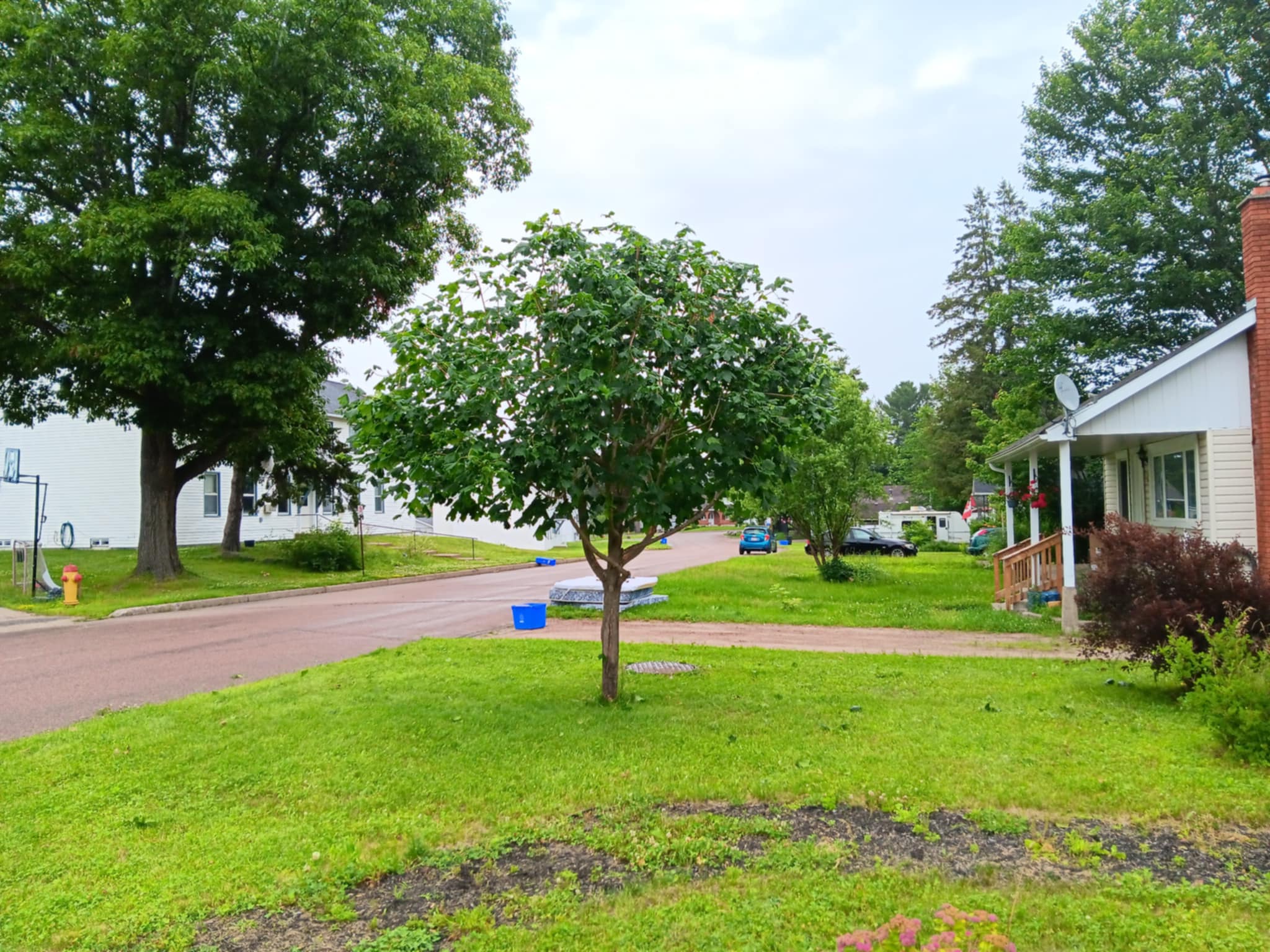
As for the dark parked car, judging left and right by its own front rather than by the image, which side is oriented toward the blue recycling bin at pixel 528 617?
right

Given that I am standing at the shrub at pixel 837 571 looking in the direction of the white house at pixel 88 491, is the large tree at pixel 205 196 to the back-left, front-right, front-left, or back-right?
front-left

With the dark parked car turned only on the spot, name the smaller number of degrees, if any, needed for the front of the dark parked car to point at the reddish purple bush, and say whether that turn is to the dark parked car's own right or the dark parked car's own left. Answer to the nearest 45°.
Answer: approximately 90° to the dark parked car's own right

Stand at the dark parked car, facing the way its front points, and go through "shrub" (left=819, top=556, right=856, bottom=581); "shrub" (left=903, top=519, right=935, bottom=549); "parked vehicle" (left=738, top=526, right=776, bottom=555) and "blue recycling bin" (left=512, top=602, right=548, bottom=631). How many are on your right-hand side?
2

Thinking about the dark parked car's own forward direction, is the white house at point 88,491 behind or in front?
behind

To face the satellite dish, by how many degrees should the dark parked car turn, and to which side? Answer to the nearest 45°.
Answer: approximately 90° to its right

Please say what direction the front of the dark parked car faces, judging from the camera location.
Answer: facing to the right of the viewer

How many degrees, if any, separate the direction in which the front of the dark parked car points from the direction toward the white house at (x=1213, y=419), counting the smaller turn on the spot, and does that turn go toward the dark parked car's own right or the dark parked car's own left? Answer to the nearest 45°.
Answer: approximately 90° to the dark parked car's own right

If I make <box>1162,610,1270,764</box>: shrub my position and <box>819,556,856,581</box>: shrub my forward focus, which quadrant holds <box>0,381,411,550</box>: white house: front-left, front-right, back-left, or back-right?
front-left

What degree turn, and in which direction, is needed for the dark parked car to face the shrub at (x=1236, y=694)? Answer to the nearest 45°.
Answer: approximately 90° to its right

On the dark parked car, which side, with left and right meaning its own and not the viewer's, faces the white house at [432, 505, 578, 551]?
back

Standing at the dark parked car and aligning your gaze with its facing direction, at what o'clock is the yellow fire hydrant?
The yellow fire hydrant is roughly at 4 o'clock from the dark parked car.

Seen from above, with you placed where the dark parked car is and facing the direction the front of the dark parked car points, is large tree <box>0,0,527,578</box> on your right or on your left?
on your right

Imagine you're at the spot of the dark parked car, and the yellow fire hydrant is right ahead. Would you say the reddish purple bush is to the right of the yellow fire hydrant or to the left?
left

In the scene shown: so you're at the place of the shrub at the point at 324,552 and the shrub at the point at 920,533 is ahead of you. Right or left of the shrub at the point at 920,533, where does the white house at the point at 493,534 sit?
left

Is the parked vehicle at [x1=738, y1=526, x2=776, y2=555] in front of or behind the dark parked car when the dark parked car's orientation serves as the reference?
behind

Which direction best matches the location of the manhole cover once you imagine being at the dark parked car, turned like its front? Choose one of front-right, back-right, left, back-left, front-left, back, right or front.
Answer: right

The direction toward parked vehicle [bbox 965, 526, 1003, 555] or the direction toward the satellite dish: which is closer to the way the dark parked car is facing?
the parked vehicle
